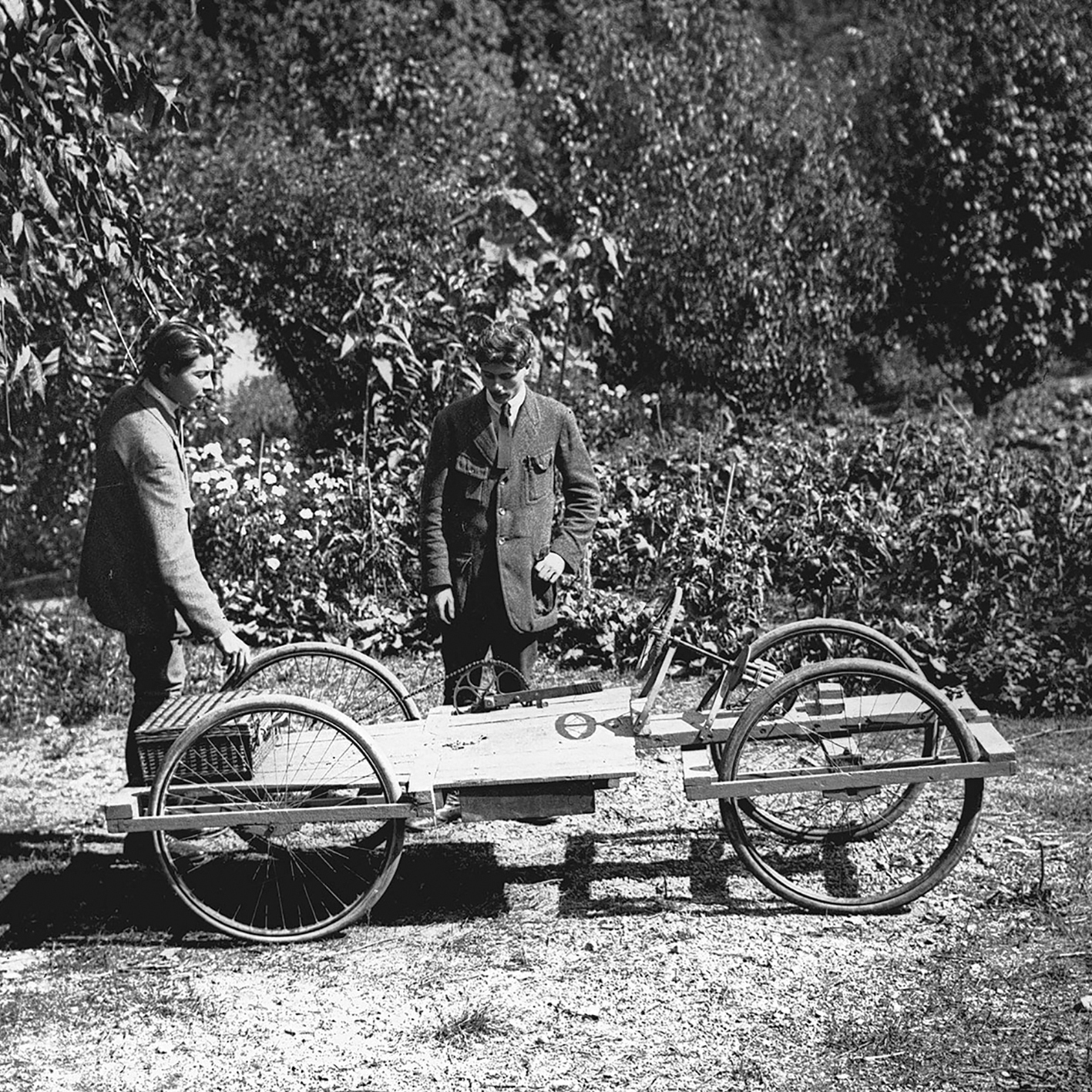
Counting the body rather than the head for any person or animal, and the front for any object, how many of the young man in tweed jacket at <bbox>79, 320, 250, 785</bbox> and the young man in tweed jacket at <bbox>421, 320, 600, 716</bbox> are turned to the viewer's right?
1

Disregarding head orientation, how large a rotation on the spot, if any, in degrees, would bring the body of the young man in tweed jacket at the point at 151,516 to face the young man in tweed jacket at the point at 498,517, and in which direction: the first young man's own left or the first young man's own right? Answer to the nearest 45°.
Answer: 0° — they already face them

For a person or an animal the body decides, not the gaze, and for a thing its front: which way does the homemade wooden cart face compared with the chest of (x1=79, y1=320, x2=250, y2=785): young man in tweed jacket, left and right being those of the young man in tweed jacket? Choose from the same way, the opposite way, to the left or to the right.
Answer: the same way

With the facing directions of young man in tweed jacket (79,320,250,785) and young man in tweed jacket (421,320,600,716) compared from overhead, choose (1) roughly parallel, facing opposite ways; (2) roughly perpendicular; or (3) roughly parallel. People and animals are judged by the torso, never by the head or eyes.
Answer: roughly perpendicular

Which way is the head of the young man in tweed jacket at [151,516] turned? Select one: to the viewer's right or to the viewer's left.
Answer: to the viewer's right

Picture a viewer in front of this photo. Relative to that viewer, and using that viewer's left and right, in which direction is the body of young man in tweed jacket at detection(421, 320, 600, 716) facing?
facing the viewer

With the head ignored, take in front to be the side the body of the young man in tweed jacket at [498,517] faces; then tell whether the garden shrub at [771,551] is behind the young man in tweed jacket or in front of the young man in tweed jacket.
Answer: behind

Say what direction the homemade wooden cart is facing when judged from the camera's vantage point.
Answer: facing to the right of the viewer

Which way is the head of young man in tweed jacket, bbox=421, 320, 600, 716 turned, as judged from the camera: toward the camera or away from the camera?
toward the camera

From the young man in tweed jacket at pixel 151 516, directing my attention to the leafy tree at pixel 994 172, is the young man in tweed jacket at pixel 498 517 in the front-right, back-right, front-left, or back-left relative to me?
front-right

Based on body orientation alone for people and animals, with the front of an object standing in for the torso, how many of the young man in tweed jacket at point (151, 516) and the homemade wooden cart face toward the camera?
0

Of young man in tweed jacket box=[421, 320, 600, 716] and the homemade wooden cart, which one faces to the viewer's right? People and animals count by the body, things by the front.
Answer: the homemade wooden cart

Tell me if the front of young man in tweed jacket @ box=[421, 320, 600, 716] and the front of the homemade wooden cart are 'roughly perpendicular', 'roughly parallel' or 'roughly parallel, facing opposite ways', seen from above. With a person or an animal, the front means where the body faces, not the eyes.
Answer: roughly perpendicular

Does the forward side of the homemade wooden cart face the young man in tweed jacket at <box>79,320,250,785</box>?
no

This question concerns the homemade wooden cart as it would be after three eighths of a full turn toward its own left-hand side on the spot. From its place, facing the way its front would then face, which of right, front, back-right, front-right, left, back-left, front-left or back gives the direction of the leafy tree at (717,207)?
front-right

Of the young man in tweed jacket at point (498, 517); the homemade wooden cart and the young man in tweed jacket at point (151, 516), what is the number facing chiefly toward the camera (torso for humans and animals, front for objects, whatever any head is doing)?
1

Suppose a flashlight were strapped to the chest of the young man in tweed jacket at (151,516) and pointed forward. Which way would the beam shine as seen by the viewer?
to the viewer's right

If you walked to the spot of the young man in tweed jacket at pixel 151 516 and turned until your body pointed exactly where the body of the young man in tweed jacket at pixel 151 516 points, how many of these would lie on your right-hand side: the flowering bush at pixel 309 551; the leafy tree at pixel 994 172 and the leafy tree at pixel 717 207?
0
